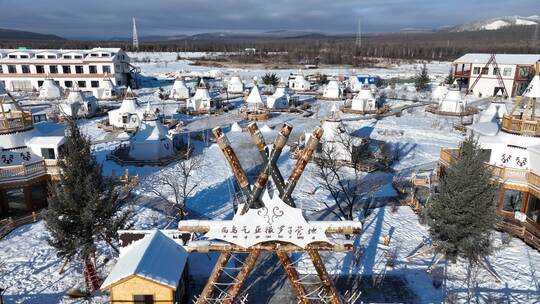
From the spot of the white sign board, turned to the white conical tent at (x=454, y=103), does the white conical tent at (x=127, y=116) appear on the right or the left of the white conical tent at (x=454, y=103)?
left

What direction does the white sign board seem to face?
toward the camera

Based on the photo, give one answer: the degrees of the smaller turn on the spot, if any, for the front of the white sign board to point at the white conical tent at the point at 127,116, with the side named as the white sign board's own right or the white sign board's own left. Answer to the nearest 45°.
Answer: approximately 135° to the white sign board's own right

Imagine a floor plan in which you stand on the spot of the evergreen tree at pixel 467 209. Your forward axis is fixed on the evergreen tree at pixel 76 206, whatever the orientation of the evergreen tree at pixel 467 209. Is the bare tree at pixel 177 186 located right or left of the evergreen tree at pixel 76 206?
right

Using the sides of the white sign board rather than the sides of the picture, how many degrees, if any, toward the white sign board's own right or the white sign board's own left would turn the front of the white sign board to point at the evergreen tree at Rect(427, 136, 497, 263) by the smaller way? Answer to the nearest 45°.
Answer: approximately 135° to the white sign board's own left

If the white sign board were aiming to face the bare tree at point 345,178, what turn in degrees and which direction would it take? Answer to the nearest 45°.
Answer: approximately 180°

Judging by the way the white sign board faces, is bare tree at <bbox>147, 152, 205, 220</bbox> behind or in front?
behind

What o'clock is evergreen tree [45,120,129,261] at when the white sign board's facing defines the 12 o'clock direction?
The evergreen tree is roughly at 4 o'clock from the white sign board.

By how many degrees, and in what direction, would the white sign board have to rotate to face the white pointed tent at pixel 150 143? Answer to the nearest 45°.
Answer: approximately 135° to its right
